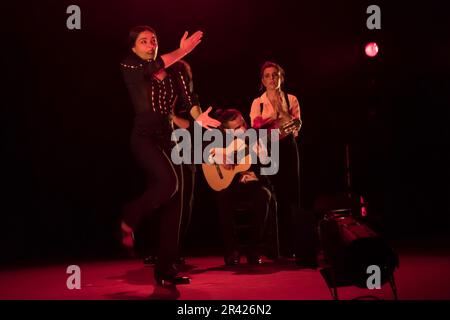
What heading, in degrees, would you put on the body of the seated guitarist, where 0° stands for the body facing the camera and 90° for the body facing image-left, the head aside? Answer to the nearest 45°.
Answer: approximately 0°

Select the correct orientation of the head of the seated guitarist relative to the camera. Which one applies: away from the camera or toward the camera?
toward the camera
